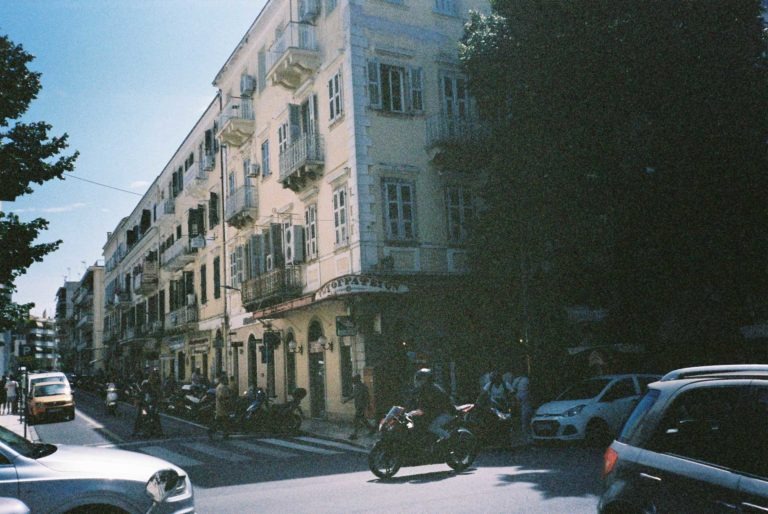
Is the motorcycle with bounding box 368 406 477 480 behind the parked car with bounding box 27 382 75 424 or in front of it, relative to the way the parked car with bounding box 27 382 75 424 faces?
in front

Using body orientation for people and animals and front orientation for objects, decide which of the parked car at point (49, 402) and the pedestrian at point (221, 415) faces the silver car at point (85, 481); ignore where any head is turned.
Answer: the parked car

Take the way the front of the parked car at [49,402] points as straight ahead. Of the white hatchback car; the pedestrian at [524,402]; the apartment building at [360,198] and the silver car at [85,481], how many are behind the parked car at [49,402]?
0

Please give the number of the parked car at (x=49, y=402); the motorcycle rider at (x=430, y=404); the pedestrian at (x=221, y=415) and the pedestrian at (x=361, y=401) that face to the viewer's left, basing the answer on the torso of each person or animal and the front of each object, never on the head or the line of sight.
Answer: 2

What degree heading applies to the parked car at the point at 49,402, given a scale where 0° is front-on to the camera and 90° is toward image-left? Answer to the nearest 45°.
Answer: approximately 0°

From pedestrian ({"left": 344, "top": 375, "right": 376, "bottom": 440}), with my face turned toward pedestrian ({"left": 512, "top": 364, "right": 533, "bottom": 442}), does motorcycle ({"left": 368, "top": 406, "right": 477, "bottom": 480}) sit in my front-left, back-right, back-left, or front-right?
front-right

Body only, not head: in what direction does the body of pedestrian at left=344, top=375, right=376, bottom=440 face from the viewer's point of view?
to the viewer's left

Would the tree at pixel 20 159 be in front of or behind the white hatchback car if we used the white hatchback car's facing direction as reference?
in front

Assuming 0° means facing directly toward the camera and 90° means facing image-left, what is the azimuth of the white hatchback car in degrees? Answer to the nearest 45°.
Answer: approximately 45°

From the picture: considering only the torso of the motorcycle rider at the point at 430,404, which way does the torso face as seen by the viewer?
to the viewer's left

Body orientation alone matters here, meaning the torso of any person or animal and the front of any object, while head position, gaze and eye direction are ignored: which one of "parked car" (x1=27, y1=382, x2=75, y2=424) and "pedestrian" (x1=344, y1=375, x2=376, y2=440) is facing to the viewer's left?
the pedestrian

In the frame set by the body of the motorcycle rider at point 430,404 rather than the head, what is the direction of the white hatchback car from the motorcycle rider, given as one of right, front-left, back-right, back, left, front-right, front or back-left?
back-right

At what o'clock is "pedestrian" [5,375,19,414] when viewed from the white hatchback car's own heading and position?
The pedestrian is roughly at 2 o'clock from the white hatchback car.

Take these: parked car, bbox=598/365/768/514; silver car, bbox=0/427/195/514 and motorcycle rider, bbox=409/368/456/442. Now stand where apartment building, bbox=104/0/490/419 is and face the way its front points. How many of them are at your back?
0

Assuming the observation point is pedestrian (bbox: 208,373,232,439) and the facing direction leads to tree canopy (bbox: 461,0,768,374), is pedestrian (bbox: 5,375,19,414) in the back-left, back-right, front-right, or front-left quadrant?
back-left
